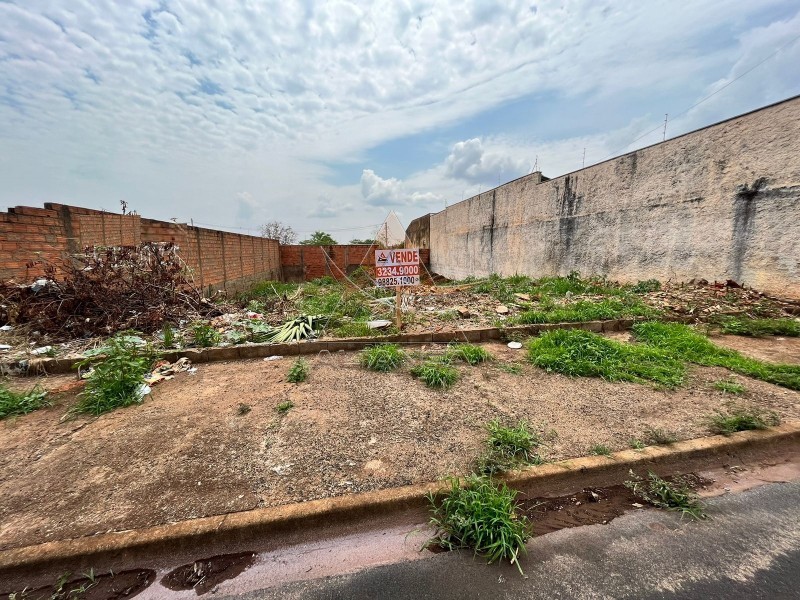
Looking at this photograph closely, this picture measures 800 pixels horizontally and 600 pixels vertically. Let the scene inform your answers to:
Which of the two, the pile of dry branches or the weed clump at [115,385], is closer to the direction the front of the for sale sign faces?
the weed clump

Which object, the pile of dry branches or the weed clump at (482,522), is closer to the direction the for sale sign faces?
the weed clump

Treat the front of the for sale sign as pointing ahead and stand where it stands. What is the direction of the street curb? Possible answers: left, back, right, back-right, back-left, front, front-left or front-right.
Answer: front

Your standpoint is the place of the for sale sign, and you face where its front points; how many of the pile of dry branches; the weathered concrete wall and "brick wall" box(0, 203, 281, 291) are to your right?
2

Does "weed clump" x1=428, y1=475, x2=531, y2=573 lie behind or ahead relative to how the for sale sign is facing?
ahead

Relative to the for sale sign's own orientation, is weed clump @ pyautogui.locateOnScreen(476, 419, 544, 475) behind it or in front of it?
in front

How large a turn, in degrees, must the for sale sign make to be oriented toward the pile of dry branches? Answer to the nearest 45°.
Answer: approximately 90° to its right

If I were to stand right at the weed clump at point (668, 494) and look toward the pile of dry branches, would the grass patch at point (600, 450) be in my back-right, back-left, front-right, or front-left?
front-right

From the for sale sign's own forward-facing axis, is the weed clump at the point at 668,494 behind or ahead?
ahead

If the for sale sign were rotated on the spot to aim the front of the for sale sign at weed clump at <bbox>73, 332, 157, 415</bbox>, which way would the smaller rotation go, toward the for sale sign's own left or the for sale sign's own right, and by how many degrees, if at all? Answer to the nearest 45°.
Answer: approximately 45° to the for sale sign's own right

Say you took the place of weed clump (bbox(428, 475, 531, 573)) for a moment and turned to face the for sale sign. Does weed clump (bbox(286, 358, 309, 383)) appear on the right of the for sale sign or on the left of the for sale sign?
left

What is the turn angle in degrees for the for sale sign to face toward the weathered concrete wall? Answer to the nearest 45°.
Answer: approximately 90° to its left

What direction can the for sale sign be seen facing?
toward the camera

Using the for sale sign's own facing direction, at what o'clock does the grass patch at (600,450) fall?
The grass patch is roughly at 11 o'clock from the for sale sign.

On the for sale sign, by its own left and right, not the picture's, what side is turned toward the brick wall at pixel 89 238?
right

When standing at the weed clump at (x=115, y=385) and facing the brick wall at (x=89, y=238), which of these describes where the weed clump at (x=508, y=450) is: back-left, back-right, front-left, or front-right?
back-right
